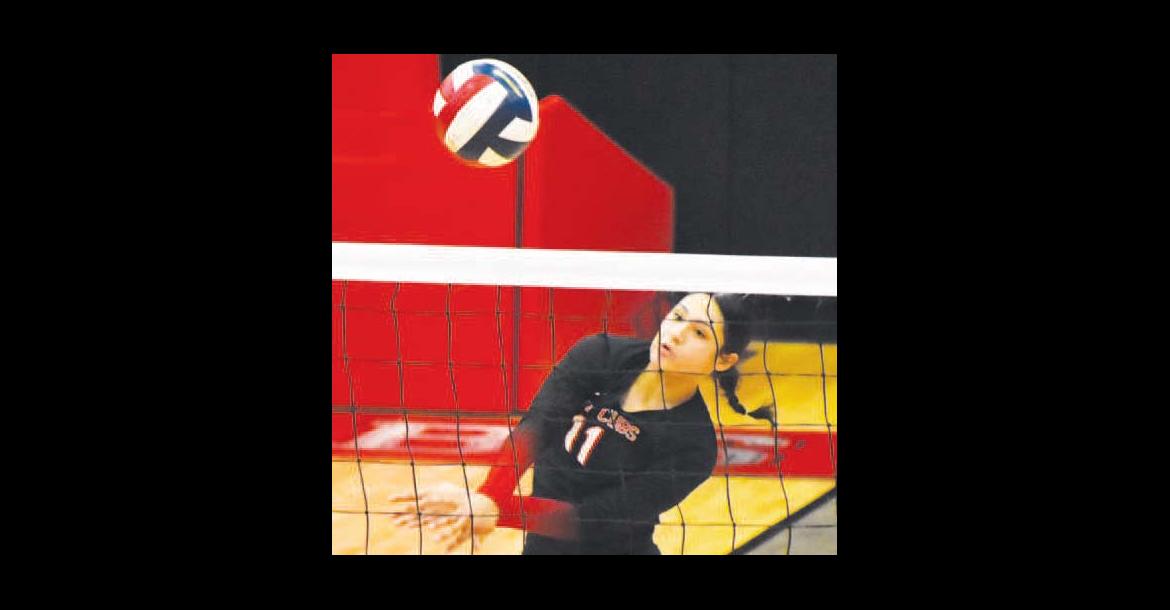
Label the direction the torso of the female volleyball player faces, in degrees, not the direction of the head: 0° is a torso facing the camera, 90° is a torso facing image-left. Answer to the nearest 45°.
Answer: approximately 45°

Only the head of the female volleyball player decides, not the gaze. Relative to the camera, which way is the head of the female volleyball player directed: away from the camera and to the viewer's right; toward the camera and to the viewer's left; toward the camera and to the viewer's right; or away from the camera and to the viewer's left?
toward the camera and to the viewer's left
